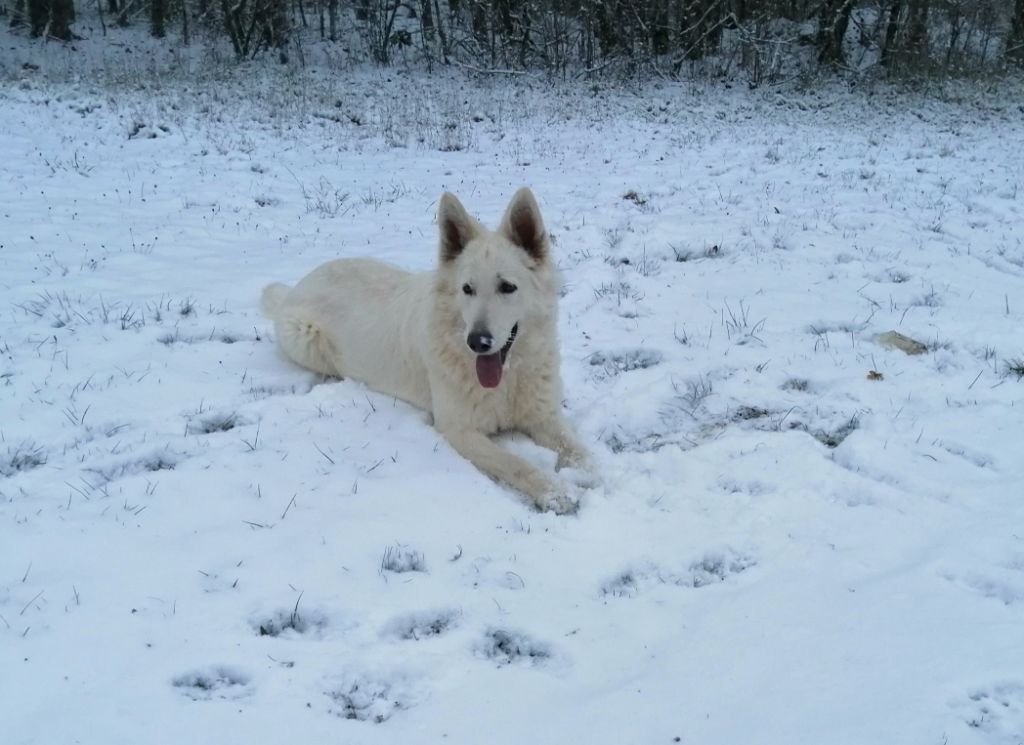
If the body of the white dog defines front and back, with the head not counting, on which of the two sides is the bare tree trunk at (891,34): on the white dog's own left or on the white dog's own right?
on the white dog's own left

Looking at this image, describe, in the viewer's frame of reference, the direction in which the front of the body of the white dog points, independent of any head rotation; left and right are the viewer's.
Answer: facing the viewer and to the right of the viewer

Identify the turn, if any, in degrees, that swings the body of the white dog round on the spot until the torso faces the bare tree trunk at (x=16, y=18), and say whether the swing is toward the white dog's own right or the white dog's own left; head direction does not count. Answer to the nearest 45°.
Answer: approximately 180°

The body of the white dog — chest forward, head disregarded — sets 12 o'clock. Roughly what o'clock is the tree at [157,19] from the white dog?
The tree is roughly at 7 o'clock from the white dog.

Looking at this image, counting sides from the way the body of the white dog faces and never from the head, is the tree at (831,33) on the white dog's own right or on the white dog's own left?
on the white dog's own left

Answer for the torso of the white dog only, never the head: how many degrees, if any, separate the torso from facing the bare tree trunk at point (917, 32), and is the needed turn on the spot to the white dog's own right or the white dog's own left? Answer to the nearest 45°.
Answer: approximately 90° to the white dog's own left

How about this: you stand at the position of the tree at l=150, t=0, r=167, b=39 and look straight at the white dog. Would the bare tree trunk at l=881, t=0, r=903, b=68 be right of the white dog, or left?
left

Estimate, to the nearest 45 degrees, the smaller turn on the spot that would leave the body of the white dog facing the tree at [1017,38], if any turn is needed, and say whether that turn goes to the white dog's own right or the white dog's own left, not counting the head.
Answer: approximately 90° to the white dog's own left
